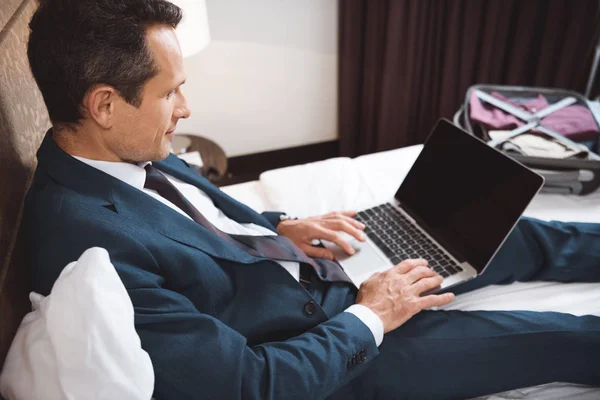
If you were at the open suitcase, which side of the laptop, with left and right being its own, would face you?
back

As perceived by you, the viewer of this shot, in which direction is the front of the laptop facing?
facing the viewer and to the left of the viewer

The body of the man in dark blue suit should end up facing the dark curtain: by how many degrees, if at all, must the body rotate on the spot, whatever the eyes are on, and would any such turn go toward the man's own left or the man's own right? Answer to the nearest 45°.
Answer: approximately 45° to the man's own left

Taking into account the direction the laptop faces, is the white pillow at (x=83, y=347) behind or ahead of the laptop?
ahead

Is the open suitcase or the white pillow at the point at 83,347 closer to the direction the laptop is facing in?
the white pillow

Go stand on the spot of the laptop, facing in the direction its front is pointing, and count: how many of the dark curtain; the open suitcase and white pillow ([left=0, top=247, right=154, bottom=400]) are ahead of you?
1

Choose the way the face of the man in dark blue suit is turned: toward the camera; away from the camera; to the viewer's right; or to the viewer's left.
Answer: to the viewer's right

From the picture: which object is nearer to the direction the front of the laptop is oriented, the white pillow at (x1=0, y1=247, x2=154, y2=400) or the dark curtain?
the white pillow

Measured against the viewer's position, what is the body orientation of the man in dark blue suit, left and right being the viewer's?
facing to the right of the viewer
